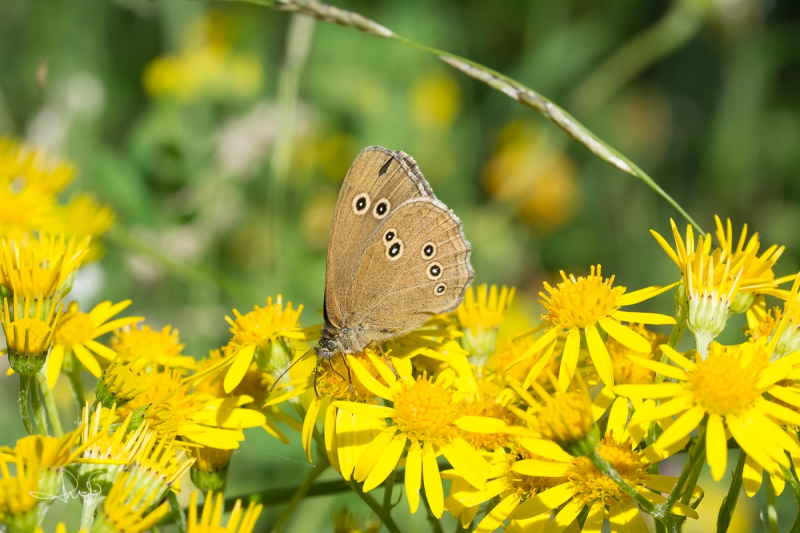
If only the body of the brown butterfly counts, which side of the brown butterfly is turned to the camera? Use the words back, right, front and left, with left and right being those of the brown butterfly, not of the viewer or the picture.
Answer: left

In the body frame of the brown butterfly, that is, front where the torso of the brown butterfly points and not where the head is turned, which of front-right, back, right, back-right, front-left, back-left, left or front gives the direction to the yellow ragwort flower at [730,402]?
back-left

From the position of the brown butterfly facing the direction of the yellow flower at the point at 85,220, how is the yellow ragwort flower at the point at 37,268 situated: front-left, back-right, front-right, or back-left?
front-left

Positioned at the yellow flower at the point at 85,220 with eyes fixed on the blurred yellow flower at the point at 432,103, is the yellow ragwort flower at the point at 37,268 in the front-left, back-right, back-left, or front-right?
back-right

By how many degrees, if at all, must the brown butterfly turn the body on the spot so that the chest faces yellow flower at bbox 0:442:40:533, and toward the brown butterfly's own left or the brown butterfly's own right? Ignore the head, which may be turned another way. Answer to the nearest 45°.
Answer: approximately 45° to the brown butterfly's own left

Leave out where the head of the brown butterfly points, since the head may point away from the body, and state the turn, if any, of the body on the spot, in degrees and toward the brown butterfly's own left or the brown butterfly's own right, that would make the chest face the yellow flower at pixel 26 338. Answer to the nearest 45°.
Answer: approximately 45° to the brown butterfly's own left

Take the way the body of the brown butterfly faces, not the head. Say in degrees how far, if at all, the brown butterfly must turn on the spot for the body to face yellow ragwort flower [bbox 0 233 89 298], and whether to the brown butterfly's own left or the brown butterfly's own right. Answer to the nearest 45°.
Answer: approximately 45° to the brown butterfly's own left

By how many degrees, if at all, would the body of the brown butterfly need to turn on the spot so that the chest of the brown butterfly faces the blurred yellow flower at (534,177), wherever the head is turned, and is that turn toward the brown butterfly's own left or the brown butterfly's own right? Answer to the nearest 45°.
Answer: approximately 90° to the brown butterfly's own right

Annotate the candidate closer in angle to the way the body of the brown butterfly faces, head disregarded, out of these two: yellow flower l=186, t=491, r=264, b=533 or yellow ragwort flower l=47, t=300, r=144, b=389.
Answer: the yellow ragwort flower

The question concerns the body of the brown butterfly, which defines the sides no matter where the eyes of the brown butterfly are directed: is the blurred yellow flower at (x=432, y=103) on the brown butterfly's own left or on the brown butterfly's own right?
on the brown butterfly's own right

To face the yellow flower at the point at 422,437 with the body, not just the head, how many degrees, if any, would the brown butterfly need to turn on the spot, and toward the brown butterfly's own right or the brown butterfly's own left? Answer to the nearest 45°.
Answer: approximately 90° to the brown butterfly's own left
